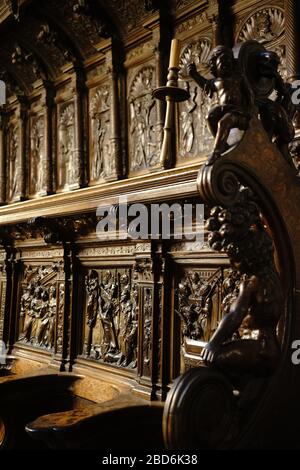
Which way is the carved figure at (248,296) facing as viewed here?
to the viewer's left
